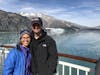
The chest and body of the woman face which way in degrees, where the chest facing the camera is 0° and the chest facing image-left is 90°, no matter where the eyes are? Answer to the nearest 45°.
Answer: approximately 315°

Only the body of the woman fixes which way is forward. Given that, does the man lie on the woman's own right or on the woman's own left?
on the woman's own left
